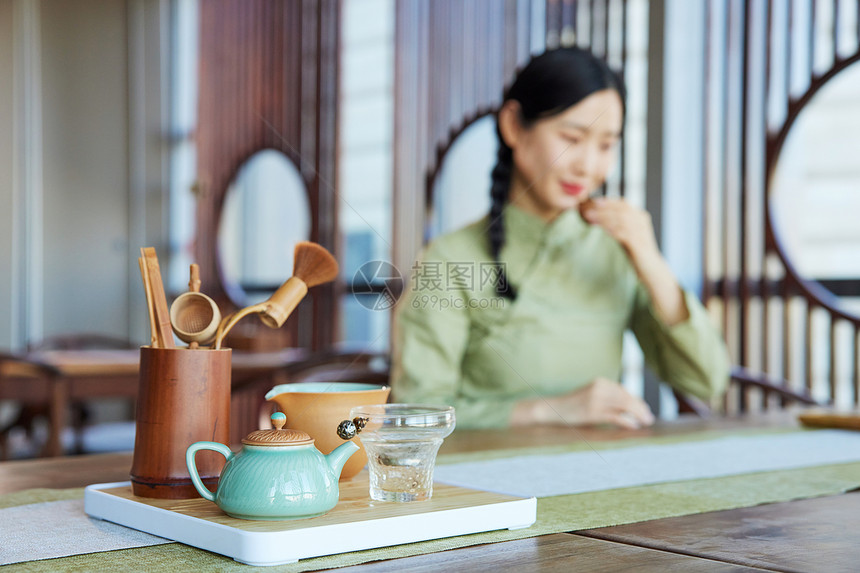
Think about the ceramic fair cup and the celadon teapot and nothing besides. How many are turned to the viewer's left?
1

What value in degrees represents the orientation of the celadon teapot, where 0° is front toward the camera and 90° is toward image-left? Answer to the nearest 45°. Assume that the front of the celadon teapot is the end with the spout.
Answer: approximately 270°

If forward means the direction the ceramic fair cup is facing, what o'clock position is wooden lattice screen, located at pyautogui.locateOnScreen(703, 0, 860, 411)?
The wooden lattice screen is roughly at 4 o'clock from the ceramic fair cup.

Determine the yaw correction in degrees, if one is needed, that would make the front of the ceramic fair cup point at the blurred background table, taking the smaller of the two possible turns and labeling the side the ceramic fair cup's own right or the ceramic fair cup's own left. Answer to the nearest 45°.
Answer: approximately 90° to the ceramic fair cup's own right

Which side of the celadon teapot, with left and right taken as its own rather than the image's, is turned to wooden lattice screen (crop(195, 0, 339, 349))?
left

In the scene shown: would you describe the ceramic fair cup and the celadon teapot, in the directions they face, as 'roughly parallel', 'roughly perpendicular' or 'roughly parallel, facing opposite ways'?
roughly parallel, facing opposite ways

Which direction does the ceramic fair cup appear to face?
to the viewer's left
